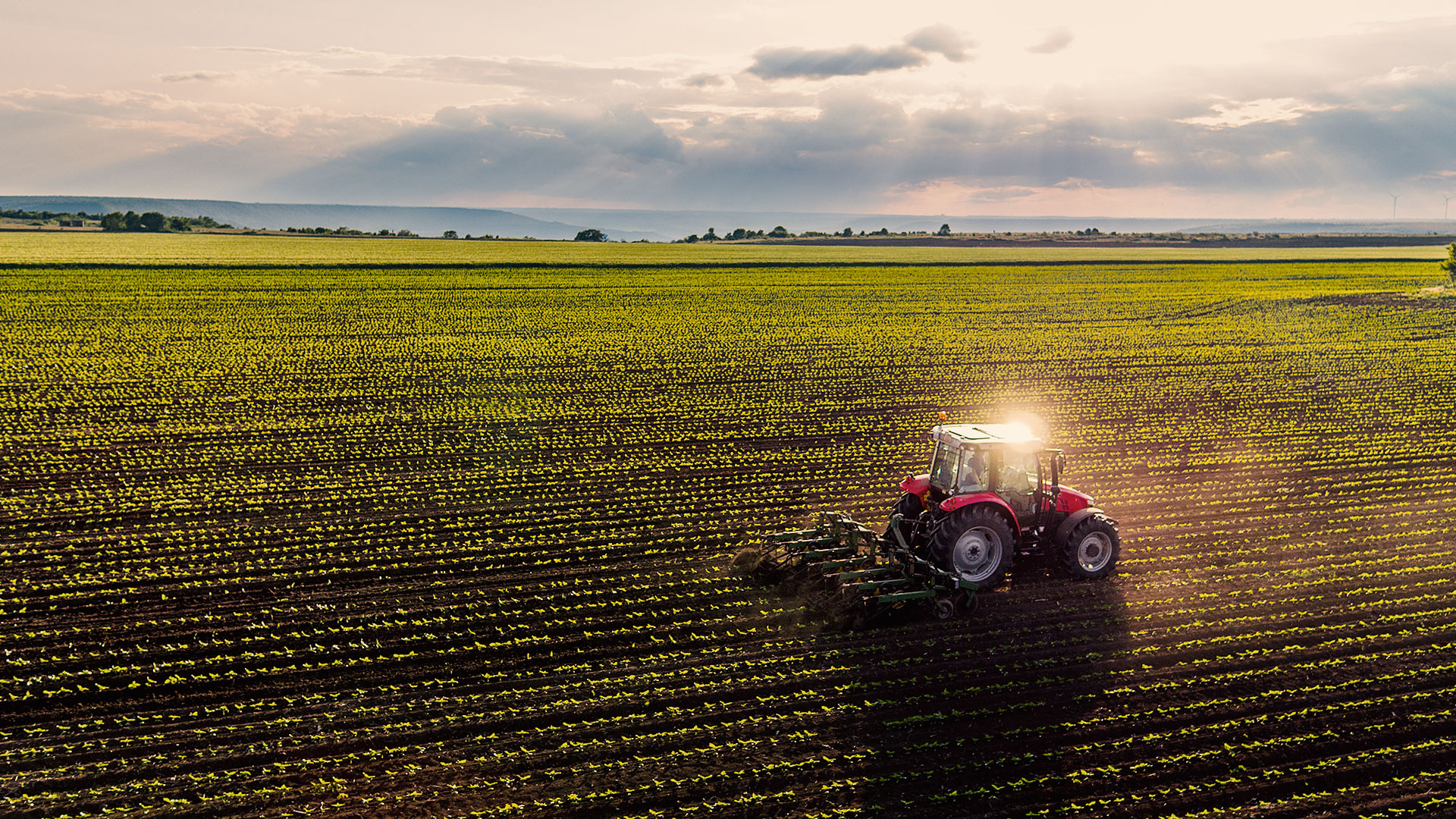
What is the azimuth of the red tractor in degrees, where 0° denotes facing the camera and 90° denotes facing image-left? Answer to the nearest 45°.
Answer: approximately 225°

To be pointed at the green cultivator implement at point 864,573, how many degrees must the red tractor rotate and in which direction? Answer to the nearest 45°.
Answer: approximately 180°
